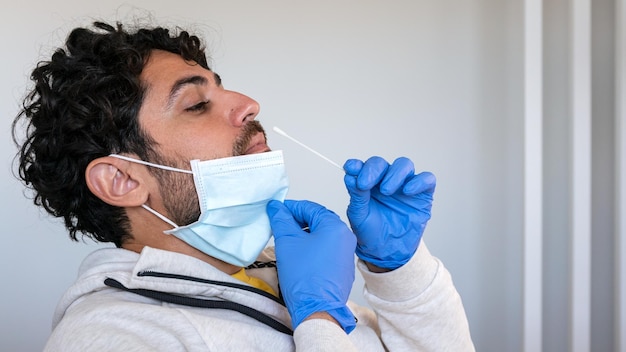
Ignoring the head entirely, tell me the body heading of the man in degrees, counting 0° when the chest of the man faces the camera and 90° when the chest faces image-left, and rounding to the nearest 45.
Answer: approximately 270°

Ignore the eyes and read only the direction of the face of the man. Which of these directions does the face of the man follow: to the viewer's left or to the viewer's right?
to the viewer's right
